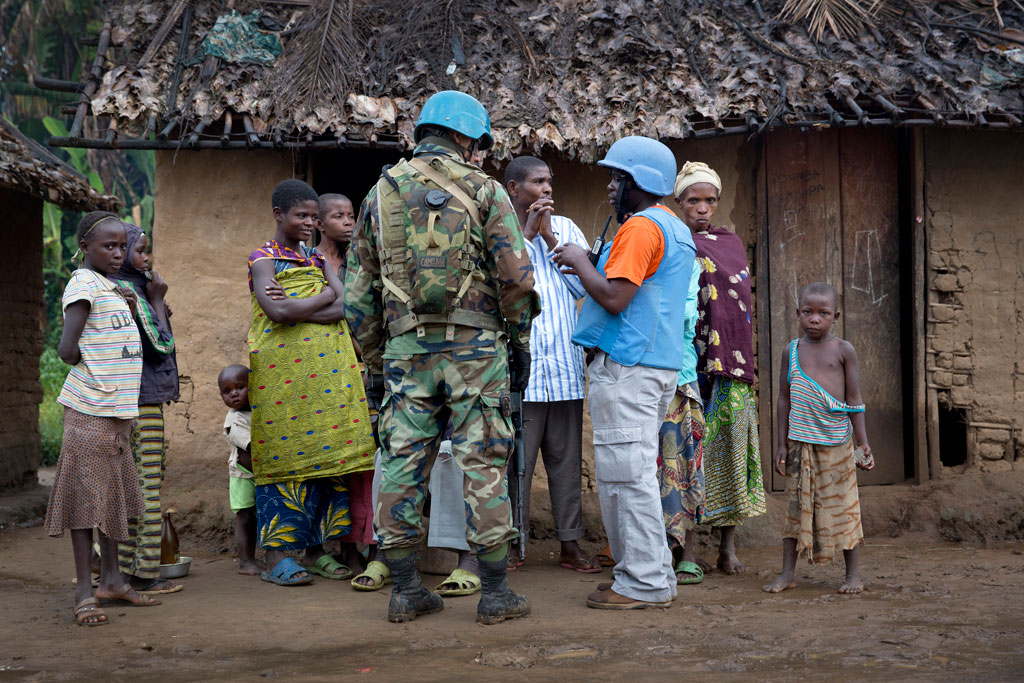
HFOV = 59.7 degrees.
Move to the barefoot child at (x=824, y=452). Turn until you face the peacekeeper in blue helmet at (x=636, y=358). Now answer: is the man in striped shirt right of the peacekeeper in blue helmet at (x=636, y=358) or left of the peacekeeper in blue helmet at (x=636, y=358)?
right

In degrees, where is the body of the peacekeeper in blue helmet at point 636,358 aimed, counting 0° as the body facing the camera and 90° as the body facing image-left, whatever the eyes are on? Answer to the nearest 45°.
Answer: approximately 90°

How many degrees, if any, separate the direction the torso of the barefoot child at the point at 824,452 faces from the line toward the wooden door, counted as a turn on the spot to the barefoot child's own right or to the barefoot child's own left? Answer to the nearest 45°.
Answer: approximately 180°

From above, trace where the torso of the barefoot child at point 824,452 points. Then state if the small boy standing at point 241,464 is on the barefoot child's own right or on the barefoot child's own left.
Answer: on the barefoot child's own right

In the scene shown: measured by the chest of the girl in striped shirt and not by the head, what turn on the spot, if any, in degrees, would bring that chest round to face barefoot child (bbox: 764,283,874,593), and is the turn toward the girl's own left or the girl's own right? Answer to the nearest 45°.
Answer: approximately 45° to the girl's own left

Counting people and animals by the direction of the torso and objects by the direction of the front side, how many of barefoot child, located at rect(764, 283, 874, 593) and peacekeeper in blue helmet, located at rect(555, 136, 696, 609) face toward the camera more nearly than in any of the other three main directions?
1

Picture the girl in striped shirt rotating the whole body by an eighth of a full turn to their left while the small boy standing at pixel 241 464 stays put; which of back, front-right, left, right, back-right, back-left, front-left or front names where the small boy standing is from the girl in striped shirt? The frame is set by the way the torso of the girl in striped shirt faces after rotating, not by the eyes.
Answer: front-left

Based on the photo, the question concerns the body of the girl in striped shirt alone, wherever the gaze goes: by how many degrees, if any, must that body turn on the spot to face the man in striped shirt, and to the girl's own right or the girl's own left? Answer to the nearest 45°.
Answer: approximately 45° to the girl's own left

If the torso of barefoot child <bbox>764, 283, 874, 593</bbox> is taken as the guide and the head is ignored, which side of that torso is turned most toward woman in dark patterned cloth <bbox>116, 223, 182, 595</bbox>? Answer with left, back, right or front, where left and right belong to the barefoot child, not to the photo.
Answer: right
